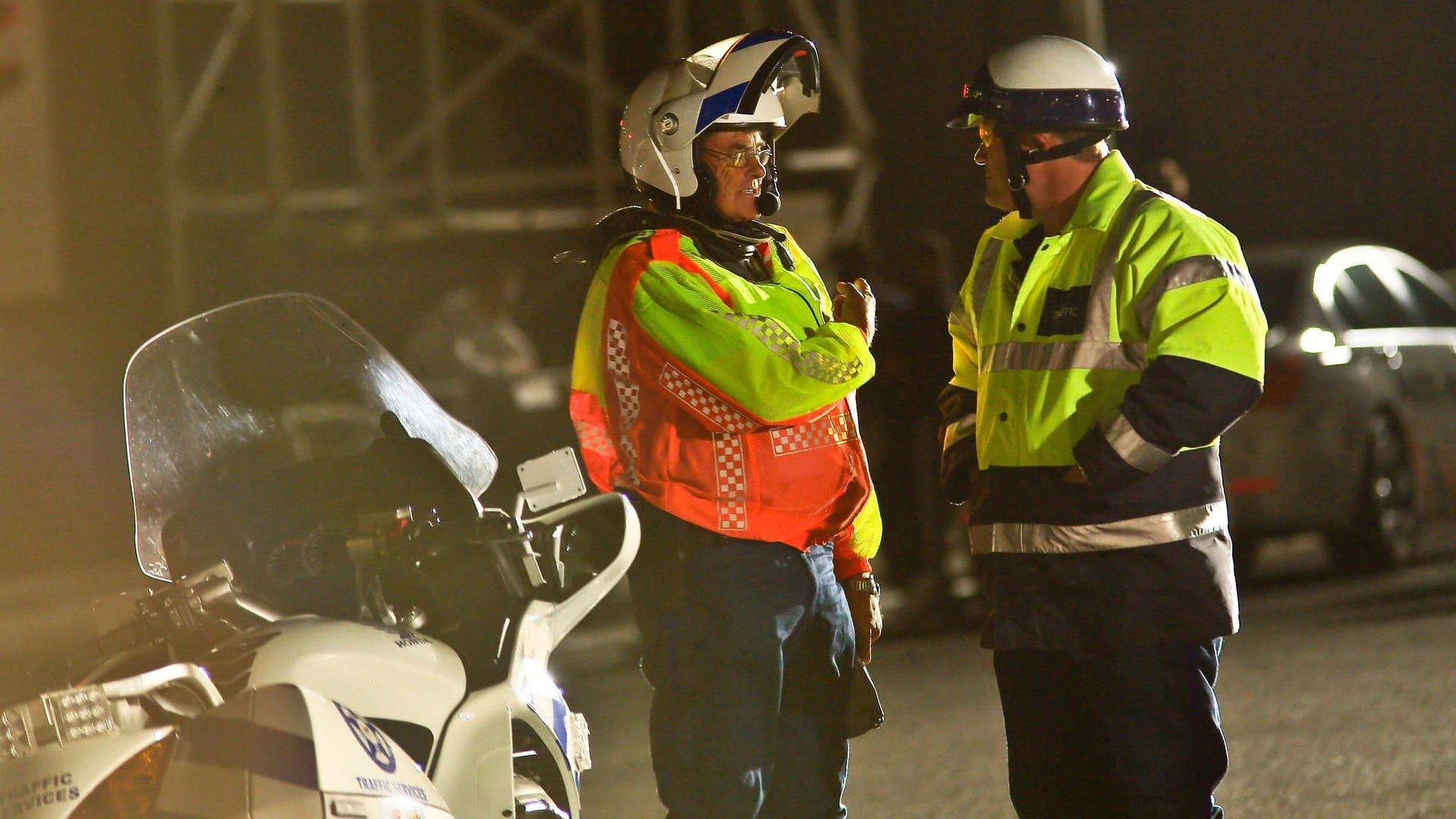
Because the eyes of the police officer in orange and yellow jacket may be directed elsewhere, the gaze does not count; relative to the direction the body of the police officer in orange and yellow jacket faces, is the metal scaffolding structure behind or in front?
behind

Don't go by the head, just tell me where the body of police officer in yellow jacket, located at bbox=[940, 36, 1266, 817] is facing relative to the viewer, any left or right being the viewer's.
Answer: facing the viewer and to the left of the viewer

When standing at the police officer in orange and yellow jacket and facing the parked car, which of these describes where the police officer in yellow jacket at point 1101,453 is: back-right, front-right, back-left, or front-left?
front-right

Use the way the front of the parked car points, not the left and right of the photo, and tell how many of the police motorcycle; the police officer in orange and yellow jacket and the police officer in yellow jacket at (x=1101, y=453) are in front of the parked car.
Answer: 0

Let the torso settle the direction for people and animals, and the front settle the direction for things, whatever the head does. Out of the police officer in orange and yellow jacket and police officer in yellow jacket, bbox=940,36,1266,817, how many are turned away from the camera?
0

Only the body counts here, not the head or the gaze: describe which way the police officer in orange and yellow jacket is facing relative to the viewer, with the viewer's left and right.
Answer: facing the viewer and to the right of the viewer

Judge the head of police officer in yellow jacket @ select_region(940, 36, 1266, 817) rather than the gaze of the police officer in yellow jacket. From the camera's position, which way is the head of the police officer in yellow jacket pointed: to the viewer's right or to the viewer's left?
to the viewer's left

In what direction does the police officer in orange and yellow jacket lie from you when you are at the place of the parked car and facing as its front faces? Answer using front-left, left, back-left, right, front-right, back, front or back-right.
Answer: back-right

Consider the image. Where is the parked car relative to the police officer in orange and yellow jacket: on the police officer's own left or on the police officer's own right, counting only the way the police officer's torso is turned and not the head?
on the police officer's own left

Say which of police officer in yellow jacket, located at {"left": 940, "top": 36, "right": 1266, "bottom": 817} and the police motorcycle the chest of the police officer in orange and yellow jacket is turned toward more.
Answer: the police officer in yellow jacket

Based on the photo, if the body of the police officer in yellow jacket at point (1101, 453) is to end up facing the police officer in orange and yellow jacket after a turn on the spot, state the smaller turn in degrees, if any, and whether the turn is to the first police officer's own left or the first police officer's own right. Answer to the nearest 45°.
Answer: approximately 45° to the first police officer's own right

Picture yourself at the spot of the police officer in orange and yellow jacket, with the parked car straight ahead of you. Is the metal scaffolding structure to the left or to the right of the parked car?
left

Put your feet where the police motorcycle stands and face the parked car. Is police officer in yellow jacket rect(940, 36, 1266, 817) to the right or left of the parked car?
right
